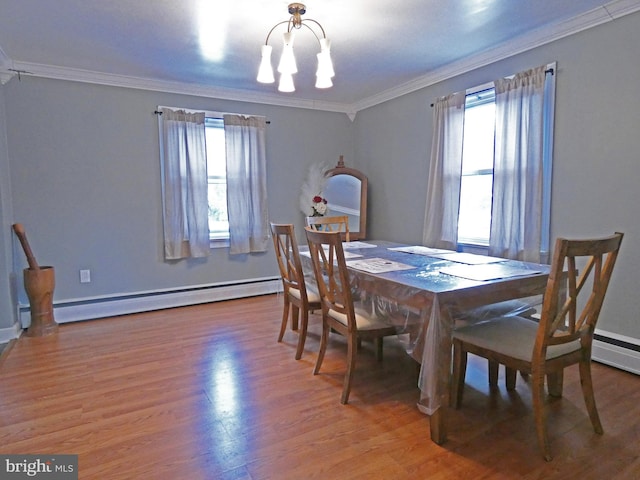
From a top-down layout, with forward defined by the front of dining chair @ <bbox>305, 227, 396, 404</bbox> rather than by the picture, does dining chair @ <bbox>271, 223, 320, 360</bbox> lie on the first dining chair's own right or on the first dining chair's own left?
on the first dining chair's own left

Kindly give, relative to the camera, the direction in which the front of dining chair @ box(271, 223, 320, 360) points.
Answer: facing away from the viewer and to the right of the viewer

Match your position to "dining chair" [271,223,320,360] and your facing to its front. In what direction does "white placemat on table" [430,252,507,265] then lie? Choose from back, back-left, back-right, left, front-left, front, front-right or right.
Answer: front-right

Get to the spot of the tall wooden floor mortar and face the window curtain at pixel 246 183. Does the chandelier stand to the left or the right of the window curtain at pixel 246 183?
right

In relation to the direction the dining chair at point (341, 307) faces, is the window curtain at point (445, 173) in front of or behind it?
in front

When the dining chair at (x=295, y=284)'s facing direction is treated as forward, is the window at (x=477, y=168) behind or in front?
in front

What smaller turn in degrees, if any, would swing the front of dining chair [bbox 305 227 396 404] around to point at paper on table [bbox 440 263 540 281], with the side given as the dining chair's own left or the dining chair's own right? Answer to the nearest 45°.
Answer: approximately 45° to the dining chair's own right

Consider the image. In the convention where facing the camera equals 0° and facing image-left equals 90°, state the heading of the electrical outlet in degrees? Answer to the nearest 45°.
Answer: approximately 0°
